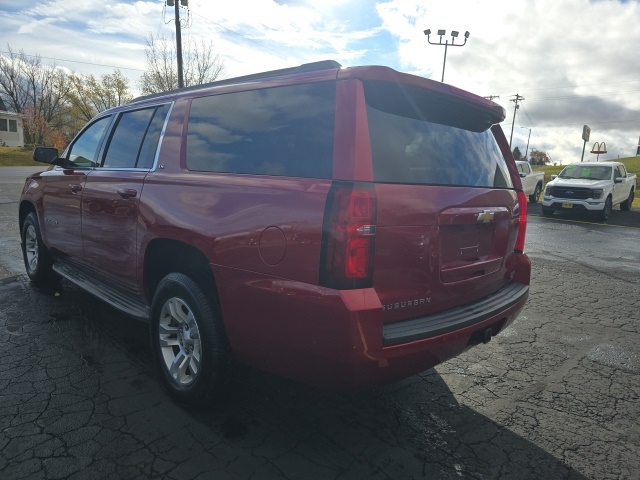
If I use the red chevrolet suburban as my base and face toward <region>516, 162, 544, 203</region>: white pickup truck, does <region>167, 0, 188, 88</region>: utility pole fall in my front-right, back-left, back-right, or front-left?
front-left

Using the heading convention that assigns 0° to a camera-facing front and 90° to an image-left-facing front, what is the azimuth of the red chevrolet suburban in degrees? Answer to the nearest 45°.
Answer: approximately 135°

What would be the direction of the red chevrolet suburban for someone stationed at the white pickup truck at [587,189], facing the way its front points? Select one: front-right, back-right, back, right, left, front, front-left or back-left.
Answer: front-left

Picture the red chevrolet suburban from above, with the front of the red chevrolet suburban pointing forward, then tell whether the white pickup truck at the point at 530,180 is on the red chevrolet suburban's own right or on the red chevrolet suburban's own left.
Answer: on the red chevrolet suburban's own right

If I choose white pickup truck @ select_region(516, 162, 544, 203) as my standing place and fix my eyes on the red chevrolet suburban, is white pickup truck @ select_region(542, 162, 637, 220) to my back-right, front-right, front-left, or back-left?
front-left

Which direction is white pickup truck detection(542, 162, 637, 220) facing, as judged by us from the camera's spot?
facing the viewer and to the left of the viewer

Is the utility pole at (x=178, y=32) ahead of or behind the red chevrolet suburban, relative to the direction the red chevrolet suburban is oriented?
ahead

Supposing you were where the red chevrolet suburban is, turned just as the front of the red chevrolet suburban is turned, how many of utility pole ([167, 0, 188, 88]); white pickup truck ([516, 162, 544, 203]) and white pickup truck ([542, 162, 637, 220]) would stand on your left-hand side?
0

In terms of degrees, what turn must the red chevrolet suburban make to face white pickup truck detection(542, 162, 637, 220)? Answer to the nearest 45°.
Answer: approximately 90° to its right

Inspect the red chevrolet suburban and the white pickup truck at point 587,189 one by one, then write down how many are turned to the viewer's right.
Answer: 0
